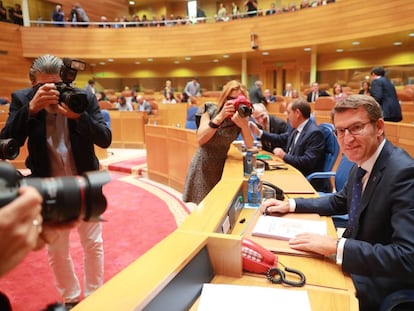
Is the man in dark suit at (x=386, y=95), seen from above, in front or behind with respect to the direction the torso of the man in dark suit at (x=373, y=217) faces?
behind

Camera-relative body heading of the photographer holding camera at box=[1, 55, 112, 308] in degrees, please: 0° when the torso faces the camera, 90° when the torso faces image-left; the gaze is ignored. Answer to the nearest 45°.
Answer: approximately 315°

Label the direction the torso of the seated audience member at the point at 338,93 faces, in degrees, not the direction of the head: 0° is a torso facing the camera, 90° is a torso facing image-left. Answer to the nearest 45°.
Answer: approximately 45°

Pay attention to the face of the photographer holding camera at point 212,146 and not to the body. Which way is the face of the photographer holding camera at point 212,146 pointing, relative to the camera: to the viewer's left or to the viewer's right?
to the viewer's right

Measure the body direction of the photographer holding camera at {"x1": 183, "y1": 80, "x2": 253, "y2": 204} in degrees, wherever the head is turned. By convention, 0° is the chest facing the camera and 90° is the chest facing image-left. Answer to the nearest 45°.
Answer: approximately 315°
